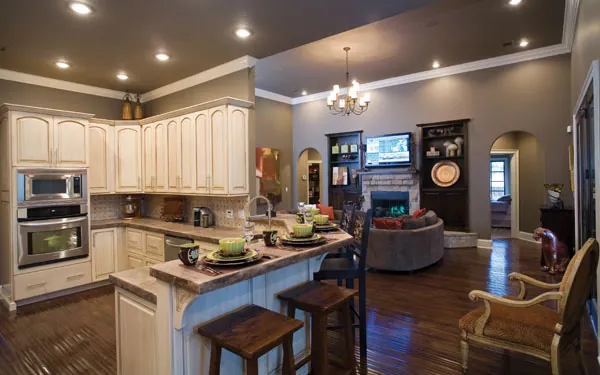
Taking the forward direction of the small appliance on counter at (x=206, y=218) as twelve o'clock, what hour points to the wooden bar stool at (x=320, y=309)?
The wooden bar stool is roughly at 10 o'clock from the small appliance on counter.

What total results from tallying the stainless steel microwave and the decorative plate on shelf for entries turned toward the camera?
2

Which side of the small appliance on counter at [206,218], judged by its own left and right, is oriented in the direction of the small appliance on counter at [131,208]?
right

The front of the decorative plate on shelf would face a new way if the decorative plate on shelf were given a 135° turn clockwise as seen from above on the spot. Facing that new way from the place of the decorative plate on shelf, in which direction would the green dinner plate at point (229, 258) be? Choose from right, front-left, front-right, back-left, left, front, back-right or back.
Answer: back-left

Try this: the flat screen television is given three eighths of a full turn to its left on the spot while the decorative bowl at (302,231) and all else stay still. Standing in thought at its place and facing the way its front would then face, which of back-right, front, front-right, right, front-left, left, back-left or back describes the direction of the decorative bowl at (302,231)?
right

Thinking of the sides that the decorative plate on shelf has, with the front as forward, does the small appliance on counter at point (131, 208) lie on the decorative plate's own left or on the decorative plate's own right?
on the decorative plate's own right

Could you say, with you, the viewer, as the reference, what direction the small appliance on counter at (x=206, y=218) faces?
facing the viewer and to the left of the viewer

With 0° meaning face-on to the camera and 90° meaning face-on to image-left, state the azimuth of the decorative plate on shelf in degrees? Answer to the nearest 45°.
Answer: approximately 0°

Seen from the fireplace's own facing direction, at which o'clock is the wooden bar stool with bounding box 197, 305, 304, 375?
The wooden bar stool is roughly at 12 o'clock from the fireplace.

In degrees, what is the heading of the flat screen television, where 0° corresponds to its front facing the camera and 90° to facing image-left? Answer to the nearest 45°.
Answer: approximately 45°

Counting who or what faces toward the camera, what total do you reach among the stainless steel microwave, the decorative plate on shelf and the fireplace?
3

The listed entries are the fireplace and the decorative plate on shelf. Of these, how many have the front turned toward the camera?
2

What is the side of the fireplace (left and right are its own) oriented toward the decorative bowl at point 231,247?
front

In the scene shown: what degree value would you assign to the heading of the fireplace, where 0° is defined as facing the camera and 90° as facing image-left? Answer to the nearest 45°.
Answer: approximately 0°

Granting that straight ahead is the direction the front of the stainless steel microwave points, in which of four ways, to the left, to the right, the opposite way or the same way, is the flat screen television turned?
to the right

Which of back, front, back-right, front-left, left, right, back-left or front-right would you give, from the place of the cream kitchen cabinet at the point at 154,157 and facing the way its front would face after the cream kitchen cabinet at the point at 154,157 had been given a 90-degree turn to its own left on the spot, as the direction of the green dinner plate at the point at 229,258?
front-right

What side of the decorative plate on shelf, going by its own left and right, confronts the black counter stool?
front
